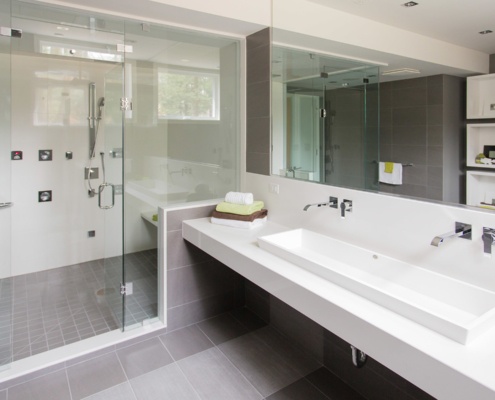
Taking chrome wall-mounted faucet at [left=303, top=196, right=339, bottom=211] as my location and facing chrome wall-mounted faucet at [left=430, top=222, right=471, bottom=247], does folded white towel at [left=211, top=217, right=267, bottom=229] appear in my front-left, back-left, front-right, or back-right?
back-right

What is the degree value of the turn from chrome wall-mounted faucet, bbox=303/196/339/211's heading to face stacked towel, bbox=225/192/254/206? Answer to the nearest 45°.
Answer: approximately 90° to its right

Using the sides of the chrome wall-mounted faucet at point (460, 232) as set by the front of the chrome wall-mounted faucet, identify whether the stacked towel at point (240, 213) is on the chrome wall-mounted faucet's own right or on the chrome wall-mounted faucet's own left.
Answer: on the chrome wall-mounted faucet's own right

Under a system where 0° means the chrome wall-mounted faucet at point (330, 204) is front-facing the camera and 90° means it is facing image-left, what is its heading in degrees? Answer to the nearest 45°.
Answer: approximately 45°

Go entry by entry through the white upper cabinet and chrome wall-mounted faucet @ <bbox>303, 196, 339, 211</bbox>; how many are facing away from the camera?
0

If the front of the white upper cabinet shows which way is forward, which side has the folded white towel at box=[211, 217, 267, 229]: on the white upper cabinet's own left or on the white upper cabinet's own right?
on the white upper cabinet's own right

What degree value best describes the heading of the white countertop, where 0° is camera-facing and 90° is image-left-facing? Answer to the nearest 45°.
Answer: approximately 45°

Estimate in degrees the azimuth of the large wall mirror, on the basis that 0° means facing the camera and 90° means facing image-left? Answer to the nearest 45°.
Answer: approximately 45°
